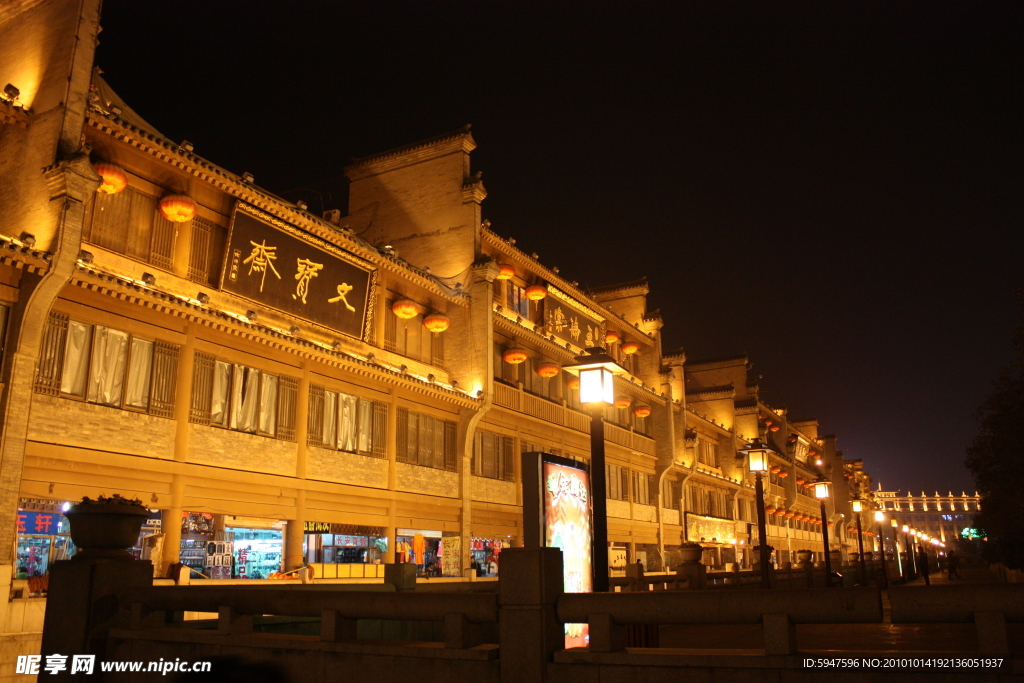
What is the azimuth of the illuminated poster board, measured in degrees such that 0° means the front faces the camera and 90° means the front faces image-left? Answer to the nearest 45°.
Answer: approximately 315°

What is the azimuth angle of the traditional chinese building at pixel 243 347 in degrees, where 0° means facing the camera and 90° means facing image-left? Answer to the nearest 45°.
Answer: approximately 315°

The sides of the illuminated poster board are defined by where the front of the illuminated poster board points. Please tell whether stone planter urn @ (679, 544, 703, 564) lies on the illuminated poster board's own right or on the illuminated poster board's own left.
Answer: on the illuminated poster board's own left

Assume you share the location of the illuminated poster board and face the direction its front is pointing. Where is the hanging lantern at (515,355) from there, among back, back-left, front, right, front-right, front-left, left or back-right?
back-left

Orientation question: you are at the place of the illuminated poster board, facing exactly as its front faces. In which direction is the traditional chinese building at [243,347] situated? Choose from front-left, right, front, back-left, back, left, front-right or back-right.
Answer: back
